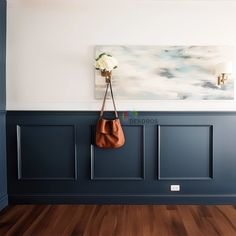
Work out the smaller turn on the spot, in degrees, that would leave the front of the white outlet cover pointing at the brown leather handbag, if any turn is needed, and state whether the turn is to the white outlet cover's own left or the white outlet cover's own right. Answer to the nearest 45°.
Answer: approximately 45° to the white outlet cover's own right

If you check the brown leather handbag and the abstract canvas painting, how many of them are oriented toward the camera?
2

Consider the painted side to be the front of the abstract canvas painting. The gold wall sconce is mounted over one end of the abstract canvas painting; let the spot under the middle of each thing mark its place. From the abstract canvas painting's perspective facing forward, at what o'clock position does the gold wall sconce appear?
The gold wall sconce is roughly at 9 o'clock from the abstract canvas painting.

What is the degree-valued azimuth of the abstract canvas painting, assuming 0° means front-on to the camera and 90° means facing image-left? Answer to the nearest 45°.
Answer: approximately 0°
